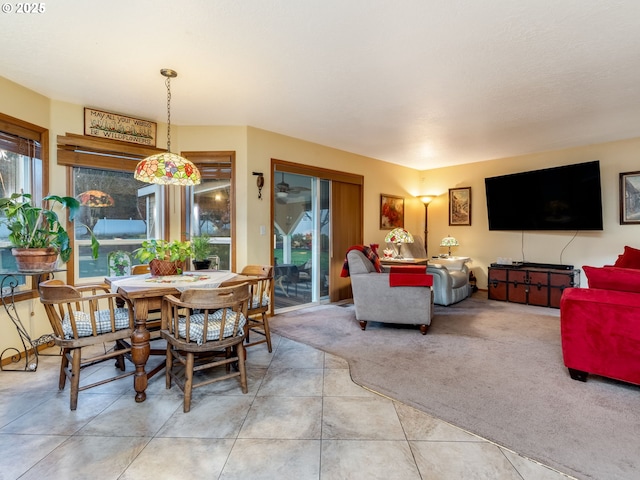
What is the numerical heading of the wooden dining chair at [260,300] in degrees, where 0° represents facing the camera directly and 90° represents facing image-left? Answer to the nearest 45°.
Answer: approximately 45°

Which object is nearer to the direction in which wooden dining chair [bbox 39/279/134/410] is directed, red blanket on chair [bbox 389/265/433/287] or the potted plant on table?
the potted plant on table

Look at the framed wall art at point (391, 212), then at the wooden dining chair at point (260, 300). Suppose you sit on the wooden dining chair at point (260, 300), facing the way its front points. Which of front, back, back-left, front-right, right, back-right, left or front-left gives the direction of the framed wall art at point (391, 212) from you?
back

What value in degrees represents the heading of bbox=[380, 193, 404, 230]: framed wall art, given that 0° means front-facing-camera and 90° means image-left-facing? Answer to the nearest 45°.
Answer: approximately 315°

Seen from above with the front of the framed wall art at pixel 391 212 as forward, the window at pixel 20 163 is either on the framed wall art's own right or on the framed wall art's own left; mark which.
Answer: on the framed wall art's own right
